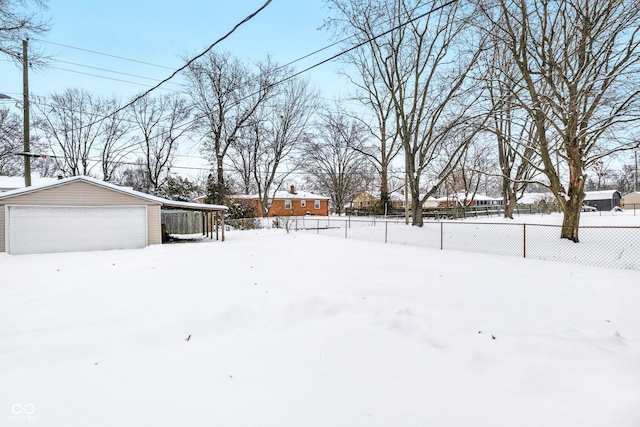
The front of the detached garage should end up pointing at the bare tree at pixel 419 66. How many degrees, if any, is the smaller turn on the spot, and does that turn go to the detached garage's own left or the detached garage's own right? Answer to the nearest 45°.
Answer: approximately 90° to the detached garage's own left

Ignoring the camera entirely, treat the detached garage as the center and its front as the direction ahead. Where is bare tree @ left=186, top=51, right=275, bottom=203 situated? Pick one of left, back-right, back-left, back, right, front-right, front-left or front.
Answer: back-left

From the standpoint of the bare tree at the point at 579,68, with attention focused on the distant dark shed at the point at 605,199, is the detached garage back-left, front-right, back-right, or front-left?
back-left

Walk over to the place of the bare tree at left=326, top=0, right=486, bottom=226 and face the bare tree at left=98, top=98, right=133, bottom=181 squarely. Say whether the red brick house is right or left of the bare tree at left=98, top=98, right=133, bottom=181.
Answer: right

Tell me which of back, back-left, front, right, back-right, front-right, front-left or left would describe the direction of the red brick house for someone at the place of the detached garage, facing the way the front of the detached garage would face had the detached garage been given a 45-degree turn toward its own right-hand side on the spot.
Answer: back

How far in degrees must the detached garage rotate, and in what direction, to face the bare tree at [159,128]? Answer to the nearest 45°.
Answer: approximately 180°

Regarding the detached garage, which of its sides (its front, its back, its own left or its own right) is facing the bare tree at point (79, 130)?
back

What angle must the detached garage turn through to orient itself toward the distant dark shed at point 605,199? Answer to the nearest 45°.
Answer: approximately 90° to its left

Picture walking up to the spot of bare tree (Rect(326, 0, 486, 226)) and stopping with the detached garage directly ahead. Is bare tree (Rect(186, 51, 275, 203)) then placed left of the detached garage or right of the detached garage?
right

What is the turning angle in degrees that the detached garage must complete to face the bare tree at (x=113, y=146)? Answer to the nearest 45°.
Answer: approximately 180°

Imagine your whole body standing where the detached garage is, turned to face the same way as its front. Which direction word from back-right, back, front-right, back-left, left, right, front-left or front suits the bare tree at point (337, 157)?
back-left

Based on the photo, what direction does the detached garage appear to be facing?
toward the camera

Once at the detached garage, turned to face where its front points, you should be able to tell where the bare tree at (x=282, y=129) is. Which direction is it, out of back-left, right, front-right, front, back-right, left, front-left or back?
back-left

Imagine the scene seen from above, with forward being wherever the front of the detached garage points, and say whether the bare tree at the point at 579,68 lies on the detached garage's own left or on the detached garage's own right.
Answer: on the detached garage's own left
